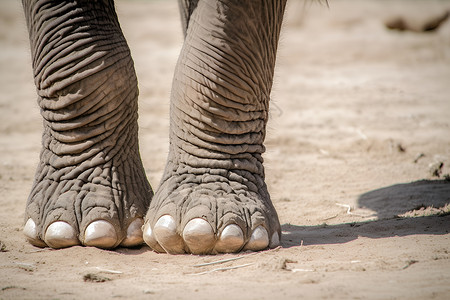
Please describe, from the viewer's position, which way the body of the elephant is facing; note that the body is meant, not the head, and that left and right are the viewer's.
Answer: facing the viewer
